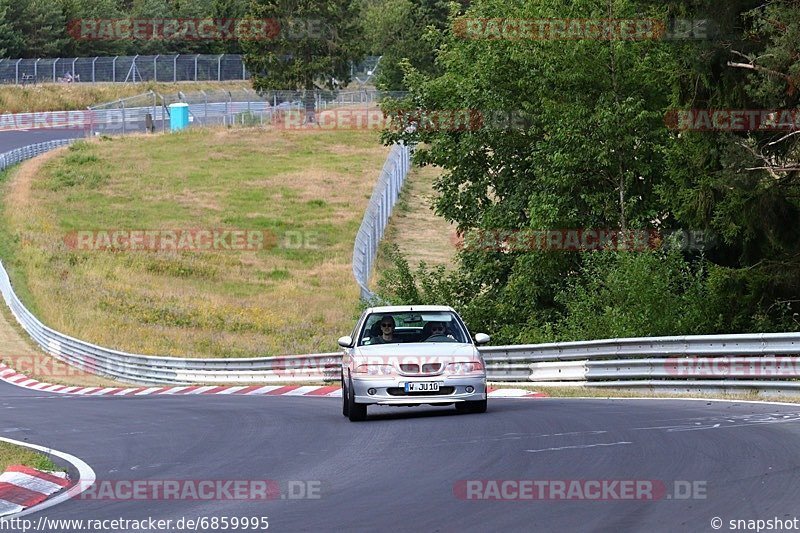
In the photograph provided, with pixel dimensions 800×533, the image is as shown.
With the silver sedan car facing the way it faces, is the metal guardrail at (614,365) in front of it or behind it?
behind

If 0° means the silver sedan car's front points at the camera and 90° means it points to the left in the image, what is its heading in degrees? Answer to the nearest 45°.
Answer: approximately 0°

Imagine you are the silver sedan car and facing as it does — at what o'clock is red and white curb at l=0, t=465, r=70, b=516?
The red and white curb is roughly at 1 o'clock from the silver sedan car.

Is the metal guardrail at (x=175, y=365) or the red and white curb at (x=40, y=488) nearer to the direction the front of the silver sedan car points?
the red and white curb

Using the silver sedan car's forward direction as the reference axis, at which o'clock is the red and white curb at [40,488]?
The red and white curb is roughly at 1 o'clock from the silver sedan car.

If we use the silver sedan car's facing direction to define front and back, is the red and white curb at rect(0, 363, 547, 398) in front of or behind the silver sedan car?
behind

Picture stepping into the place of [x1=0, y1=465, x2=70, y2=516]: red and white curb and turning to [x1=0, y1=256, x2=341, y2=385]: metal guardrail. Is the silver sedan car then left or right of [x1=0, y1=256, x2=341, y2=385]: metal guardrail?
right

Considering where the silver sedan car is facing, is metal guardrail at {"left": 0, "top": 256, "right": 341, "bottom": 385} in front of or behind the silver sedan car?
behind
